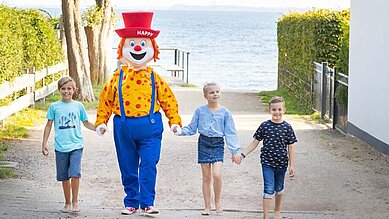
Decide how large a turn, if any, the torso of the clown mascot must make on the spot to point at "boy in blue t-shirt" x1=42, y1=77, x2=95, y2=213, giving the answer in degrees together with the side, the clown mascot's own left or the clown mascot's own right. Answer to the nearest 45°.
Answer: approximately 90° to the clown mascot's own right

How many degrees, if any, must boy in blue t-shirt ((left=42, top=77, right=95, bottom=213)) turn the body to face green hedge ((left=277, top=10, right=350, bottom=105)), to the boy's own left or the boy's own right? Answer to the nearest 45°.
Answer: approximately 135° to the boy's own left

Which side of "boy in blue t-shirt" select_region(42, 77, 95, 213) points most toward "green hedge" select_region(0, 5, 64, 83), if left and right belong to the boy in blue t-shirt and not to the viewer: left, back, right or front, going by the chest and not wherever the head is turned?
back

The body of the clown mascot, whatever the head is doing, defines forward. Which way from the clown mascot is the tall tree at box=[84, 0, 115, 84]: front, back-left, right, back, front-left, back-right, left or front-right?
back

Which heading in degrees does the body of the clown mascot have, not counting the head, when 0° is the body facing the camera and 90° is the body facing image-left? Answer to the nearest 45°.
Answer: approximately 0°

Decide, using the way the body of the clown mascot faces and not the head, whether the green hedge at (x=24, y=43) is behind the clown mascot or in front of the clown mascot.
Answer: behind

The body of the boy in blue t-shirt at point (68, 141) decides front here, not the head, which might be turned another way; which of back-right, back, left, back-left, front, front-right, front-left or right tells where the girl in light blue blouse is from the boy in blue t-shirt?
left

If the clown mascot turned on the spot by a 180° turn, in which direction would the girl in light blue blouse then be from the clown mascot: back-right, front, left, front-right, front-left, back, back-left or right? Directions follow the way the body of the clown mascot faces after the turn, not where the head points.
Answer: right

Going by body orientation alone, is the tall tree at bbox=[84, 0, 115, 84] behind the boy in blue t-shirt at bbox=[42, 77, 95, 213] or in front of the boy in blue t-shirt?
behind

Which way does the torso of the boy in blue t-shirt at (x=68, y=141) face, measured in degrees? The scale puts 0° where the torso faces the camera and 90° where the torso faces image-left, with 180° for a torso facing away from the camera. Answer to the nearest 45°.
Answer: approximately 0°

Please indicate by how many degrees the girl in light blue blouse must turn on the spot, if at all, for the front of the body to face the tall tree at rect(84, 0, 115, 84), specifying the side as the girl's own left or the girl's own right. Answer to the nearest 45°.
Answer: approximately 180°
